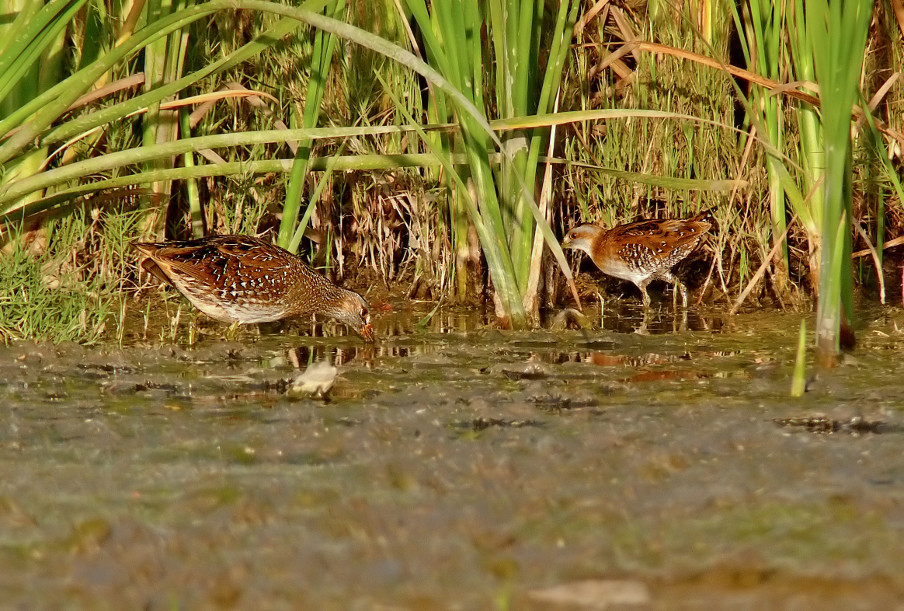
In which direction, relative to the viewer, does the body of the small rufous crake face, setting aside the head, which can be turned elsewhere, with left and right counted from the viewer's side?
facing to the left of the viewer

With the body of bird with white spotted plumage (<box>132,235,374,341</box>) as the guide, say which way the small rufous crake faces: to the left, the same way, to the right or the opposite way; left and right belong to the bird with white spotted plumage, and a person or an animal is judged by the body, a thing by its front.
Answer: the opposite way

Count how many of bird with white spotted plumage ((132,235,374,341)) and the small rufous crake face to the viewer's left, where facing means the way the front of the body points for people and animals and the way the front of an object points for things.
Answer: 1

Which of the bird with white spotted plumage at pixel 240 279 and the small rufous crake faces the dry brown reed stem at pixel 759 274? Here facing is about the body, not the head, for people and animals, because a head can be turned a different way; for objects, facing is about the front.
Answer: the bird with white spotted plumage

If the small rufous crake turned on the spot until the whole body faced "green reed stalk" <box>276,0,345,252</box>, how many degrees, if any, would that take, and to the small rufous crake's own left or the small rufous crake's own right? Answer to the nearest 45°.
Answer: approximately 45° to the small rufous crake's own left

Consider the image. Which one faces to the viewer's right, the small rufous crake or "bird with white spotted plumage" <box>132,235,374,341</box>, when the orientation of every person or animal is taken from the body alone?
the bird with white spotted plumage

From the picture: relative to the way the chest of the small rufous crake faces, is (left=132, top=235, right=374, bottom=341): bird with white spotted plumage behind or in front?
in front

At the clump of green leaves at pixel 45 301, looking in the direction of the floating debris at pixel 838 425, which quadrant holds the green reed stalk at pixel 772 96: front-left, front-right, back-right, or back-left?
front-left

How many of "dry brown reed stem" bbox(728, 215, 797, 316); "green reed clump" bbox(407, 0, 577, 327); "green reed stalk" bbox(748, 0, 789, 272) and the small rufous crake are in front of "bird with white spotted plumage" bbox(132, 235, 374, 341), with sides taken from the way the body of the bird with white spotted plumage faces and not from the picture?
4

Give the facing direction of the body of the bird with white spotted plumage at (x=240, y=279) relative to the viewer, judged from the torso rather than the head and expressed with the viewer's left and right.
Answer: facing to the right of the viewer

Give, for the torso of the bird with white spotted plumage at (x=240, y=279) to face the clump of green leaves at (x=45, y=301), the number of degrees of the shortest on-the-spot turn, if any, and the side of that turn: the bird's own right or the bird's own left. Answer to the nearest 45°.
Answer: approximately 180°

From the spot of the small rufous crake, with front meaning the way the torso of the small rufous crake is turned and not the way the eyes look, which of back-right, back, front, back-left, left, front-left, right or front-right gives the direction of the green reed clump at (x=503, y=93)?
front-left

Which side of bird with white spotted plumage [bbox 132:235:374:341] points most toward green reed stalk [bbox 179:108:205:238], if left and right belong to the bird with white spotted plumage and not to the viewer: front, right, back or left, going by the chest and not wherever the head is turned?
left
